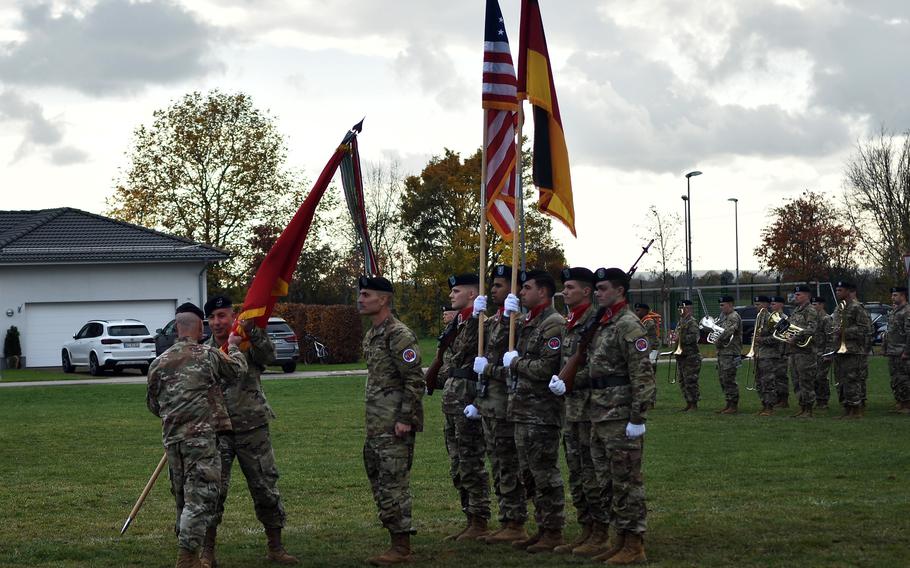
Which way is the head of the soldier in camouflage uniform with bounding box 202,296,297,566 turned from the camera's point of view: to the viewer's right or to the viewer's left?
to the viewer's left

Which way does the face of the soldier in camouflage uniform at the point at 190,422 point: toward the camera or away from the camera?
away from the camera

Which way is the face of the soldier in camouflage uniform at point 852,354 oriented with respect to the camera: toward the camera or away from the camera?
toward the camera

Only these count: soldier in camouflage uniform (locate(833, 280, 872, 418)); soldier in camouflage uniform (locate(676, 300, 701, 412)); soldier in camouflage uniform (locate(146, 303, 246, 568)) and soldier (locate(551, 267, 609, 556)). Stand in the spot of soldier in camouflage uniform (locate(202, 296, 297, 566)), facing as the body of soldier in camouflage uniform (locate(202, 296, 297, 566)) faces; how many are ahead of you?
1

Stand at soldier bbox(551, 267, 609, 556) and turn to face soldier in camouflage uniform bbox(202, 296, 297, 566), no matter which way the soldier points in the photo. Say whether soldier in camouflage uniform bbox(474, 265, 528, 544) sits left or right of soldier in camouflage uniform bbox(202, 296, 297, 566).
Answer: right

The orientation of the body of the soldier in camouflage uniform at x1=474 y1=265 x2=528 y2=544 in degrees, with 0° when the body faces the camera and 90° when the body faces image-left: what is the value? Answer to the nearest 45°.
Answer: approximately 45°

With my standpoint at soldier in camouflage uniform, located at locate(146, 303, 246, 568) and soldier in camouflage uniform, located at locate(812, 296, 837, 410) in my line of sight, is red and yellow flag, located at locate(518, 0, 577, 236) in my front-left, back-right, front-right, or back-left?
front-right

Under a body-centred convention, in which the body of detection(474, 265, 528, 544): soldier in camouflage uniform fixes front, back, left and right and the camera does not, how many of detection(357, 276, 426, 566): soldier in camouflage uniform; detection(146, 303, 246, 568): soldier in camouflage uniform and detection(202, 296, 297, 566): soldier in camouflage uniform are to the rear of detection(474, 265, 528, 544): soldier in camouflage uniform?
0

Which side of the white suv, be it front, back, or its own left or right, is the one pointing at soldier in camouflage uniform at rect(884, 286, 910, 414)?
back

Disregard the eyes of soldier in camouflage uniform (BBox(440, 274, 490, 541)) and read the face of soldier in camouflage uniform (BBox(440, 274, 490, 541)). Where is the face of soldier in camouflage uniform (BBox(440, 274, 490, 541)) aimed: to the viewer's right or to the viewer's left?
to the viewer's left

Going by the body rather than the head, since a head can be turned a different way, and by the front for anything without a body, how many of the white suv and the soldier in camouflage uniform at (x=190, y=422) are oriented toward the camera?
0

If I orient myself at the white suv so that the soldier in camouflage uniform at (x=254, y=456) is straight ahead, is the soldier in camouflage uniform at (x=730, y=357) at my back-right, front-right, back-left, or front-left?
front-left

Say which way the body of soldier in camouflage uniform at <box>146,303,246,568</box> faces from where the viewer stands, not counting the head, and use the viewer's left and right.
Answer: facing away from the viewer and to the right of the viewer

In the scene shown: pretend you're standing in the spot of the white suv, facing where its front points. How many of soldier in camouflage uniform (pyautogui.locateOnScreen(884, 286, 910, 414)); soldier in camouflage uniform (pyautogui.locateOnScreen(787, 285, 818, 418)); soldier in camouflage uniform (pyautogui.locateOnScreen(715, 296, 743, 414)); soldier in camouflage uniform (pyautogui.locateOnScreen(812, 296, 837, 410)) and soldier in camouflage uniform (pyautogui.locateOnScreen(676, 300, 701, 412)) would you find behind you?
5

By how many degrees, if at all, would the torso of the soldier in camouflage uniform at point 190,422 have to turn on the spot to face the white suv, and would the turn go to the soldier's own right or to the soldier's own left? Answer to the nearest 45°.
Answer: approximately 45° to the soldier's own left

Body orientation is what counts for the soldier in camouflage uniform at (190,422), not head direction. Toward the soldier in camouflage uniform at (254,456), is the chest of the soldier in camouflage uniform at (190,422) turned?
yes

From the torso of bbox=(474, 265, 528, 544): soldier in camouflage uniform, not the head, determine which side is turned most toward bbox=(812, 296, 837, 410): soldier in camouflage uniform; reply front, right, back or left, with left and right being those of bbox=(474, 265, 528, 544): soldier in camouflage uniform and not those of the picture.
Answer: back

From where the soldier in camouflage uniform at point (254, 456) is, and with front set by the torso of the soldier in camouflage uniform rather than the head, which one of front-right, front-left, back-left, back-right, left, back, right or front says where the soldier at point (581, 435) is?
back-left

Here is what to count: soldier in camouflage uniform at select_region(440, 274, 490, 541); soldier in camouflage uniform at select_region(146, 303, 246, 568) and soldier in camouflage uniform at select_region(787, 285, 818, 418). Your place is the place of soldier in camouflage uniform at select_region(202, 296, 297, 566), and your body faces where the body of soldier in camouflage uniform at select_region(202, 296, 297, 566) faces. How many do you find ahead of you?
1
